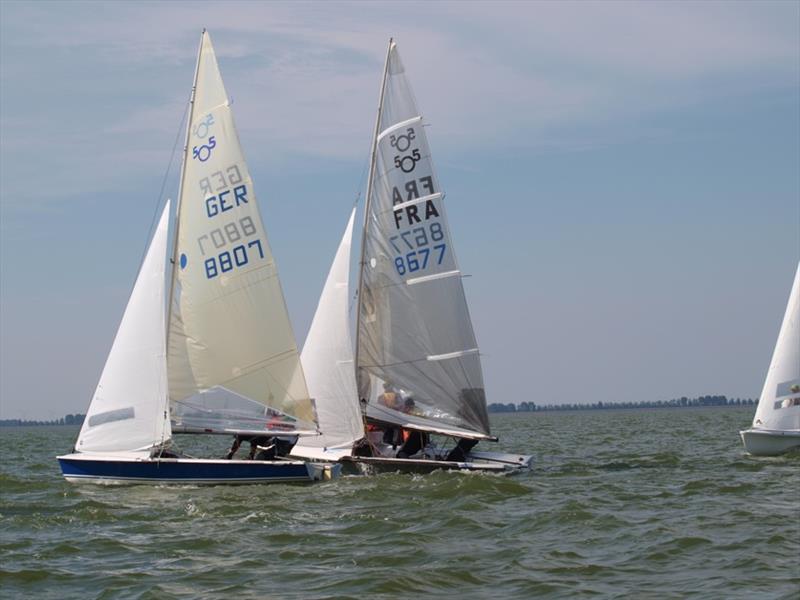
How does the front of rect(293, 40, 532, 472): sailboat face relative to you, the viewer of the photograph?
facing to the left of the viewer

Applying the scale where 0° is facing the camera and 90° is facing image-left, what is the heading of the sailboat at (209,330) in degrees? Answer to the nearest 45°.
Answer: approximately 90°

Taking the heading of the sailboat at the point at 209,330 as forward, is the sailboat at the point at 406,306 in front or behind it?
behind

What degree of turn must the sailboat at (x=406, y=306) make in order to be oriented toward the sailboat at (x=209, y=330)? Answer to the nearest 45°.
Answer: approximately 45° to its left

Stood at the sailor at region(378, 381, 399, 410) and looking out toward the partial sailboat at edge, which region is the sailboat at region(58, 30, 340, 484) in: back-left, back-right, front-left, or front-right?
back-right

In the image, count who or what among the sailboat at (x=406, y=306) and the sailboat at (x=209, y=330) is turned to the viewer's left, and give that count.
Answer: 2

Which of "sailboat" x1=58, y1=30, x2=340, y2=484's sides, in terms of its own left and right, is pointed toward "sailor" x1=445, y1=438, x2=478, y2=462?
back

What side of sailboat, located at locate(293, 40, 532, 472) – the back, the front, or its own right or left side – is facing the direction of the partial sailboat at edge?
back
